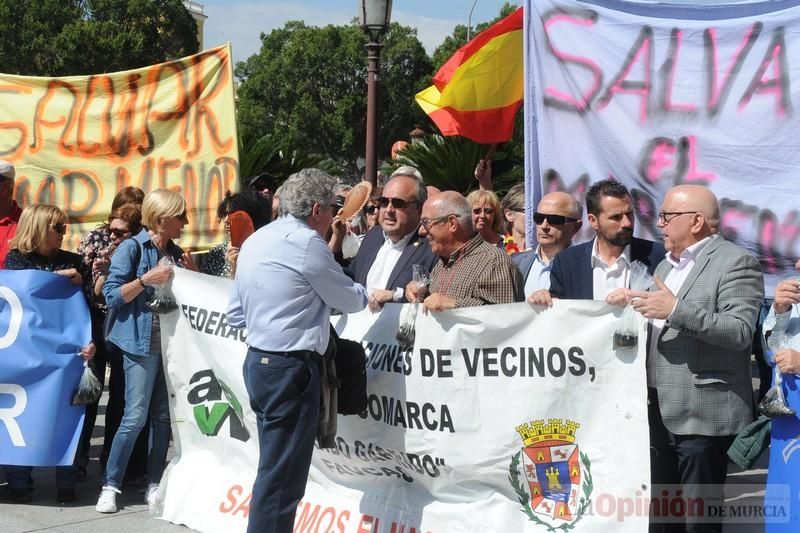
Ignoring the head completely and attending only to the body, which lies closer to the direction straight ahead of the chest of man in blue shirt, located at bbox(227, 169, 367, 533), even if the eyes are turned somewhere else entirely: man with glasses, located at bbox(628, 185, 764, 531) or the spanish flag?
the spanish flag

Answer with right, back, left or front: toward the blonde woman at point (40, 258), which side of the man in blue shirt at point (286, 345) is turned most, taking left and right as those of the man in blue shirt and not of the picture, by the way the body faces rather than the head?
left

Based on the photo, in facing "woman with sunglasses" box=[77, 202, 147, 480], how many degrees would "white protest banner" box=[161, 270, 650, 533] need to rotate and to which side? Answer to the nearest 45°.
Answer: approximately 135° to its right

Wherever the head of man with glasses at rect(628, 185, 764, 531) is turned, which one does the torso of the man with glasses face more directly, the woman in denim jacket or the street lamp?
the woman in denim jacket

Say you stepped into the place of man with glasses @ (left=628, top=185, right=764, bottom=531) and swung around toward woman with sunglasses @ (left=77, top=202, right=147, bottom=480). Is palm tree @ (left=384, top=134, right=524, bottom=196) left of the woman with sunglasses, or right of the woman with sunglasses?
right

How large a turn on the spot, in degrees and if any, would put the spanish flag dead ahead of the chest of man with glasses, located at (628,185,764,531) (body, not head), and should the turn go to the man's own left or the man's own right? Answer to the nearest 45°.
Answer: approximately 45° to the man's own right

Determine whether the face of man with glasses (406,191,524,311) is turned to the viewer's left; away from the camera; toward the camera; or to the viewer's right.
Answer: to the viewer's left

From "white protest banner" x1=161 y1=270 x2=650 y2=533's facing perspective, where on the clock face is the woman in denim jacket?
The woman in denim jacket is roughly at 4 o'clock from the white protest banner.
